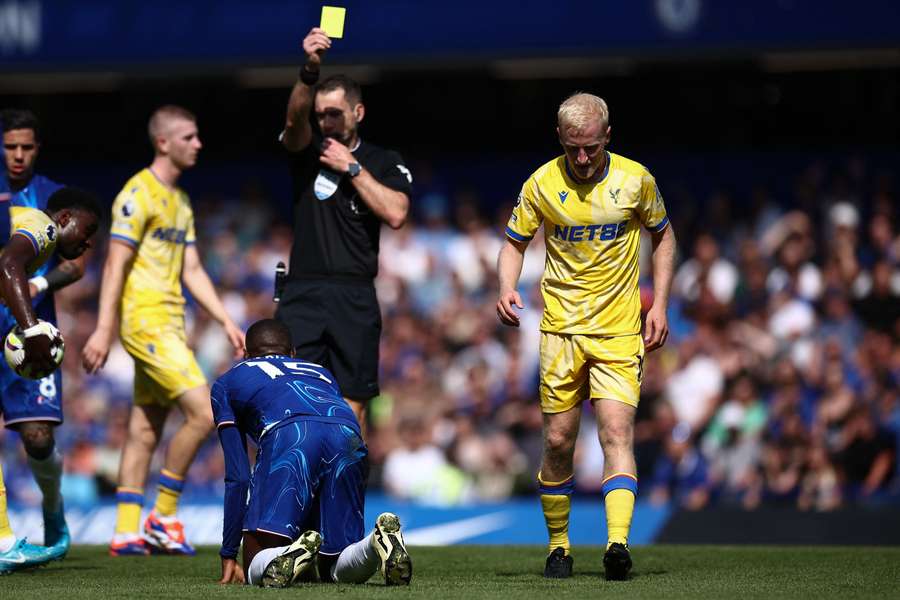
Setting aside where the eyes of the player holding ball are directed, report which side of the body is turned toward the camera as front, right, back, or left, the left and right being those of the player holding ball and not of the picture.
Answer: right

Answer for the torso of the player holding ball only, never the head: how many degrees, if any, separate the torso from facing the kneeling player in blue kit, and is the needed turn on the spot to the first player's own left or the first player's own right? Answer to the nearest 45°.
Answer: approximately 45° to the first player's own right

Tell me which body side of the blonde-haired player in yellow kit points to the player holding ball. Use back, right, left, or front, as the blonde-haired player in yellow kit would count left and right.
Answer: right

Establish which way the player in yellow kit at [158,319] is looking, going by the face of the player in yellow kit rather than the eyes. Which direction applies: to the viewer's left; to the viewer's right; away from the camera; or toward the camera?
to the viewer's right

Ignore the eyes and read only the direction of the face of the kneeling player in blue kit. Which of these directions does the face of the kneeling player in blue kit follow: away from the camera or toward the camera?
away from the camera

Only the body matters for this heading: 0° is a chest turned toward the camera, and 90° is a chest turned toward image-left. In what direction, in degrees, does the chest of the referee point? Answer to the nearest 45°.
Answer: approximately 45°

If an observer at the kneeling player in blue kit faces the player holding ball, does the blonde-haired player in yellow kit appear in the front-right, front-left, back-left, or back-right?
back-right

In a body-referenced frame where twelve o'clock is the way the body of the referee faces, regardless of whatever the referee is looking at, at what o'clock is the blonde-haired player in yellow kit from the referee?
The blonde-haired player in yellow kit is roughly at 9 o'clock from the referee.

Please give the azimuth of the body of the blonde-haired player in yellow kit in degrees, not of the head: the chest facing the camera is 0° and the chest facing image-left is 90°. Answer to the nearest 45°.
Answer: approximately 0°

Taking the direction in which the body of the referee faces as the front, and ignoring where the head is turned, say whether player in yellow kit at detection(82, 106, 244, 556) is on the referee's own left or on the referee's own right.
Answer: on the referee's own right

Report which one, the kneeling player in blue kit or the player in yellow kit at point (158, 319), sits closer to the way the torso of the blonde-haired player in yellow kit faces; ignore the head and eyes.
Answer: the kneeling player in blue kit

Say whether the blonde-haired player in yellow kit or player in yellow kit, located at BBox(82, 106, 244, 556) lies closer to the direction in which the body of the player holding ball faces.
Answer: the blonde-haired player in yellow kit

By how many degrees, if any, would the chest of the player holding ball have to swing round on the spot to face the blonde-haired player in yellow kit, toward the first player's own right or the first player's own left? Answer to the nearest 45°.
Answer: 0° — they already face them
